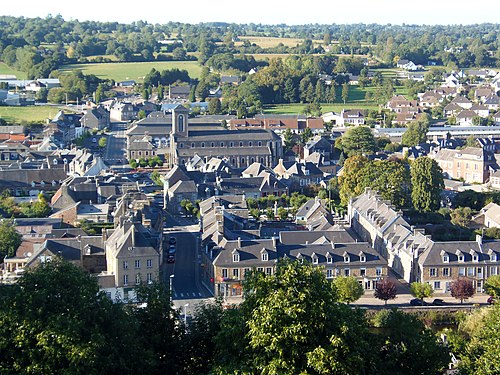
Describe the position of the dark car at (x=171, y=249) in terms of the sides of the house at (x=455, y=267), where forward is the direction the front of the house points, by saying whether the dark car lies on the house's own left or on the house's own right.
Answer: on the house's own right

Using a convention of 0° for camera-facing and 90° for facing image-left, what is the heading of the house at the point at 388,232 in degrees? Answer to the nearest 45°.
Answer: approximately 45°

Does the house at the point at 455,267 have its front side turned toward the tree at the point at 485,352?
yes

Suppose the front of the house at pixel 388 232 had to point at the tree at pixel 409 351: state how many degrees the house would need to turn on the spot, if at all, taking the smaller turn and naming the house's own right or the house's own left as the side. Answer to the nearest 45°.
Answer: approximately 45° to the house's own left

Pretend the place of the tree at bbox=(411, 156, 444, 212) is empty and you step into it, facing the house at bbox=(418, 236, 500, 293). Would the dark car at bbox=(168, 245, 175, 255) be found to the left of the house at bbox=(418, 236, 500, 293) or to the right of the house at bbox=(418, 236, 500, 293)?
right

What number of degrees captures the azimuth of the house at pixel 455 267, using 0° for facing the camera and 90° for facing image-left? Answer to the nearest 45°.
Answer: approximately 0°

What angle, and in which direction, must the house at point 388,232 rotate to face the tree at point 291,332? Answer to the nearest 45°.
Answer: approximately 45° to its left

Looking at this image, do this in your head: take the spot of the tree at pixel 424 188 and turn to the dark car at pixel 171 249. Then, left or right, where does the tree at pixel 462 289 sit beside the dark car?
left

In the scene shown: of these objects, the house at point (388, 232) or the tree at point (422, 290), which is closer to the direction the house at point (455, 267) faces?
the tree

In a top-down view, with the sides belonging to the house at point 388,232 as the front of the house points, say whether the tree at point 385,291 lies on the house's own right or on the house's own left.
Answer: on the house's own left

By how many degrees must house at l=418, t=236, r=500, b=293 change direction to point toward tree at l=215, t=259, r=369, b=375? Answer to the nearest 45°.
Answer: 0° — it already faces it

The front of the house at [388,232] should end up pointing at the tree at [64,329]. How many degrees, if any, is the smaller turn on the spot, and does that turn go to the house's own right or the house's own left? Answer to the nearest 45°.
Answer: approximately 45° to the house's own left

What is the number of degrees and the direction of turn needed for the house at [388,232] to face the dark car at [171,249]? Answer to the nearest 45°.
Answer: approximately 45° to its right
